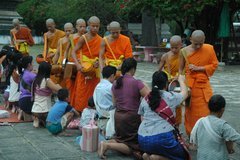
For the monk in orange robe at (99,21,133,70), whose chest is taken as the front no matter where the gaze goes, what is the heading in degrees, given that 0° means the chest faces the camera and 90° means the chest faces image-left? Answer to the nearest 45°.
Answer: approximately 0°

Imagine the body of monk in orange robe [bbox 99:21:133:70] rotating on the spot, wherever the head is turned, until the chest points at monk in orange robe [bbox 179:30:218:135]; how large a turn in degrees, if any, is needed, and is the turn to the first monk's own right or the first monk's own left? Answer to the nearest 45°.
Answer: approximately 45° to the first monk's own left

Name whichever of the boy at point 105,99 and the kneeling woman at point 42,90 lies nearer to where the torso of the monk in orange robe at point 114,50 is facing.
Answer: the boy

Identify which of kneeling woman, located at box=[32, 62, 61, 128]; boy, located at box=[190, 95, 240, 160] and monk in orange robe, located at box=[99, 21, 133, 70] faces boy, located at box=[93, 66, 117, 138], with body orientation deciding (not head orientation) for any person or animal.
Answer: the monk in orange robe

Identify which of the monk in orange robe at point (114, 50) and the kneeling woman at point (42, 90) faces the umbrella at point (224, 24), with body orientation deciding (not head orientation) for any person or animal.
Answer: the kneeling woman

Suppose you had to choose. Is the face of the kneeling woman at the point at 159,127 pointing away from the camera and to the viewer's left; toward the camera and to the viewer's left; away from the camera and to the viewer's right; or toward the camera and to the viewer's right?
away from the camera and to the viewer's right

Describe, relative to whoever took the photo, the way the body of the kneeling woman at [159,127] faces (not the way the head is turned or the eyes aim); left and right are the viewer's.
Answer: facing away from the viewer and to the right of the viewer

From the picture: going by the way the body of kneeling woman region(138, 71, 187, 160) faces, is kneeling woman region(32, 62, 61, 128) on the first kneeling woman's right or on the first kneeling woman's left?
on the first kneeling woman's left

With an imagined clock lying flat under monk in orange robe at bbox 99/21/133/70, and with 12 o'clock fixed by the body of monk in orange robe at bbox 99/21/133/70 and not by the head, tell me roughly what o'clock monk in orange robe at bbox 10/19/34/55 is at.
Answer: monk in orange robe at bbox 10/19/34/55 is roughly at 5 o'clock from monk in orange robe at bbox 99/21/133/70.
